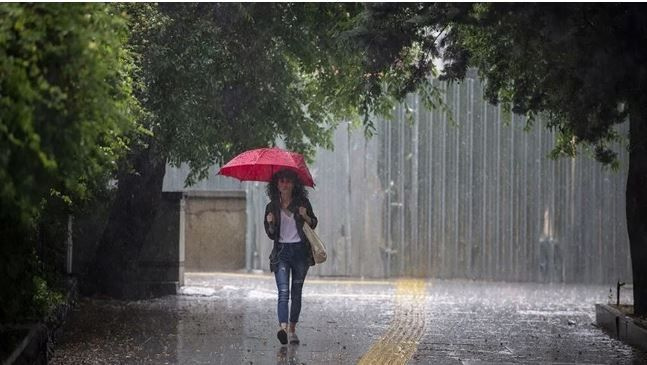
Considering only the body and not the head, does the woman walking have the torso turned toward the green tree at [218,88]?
no

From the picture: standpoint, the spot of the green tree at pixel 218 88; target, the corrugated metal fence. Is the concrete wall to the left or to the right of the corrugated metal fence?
left

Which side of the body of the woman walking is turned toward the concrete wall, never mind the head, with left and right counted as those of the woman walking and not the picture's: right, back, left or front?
back

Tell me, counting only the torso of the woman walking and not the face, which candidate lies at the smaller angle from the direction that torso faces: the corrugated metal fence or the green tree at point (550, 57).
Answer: the green tree

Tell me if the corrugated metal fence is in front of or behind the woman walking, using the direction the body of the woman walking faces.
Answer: behind

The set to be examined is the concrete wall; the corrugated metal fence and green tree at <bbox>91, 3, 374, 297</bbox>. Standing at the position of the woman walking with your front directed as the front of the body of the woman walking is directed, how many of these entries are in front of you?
0

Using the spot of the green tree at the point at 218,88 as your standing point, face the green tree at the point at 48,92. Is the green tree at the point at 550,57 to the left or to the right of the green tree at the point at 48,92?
left

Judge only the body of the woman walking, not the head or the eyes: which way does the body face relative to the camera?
toward the camera

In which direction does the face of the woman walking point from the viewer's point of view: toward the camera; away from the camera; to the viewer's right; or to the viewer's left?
toward the camera

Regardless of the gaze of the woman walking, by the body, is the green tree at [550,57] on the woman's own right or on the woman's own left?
on the woman's own left
